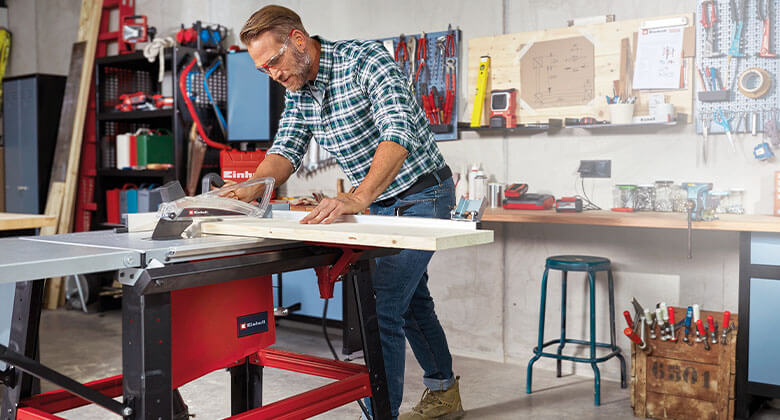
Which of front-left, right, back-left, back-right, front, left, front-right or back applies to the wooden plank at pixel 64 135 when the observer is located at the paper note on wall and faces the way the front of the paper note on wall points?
right

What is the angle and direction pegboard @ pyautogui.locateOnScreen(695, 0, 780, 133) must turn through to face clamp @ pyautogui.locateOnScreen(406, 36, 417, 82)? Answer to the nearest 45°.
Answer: approximately 90° to its right

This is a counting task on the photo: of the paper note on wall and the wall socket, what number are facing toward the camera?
2

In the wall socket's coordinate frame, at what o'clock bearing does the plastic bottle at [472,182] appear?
The plastic bottle is roughly at 3 o'clock from the wall socket.

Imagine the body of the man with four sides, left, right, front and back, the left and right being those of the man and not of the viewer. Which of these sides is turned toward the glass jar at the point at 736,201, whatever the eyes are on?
back

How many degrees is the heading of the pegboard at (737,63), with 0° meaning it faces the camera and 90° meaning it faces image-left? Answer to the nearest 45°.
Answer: approximately 0°

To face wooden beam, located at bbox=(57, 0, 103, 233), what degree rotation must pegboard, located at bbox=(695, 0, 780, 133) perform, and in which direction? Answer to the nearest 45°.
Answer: approximately 90° to its right

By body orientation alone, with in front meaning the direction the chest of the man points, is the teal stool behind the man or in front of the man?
behind

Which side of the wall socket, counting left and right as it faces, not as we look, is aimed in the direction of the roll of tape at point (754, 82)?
left
